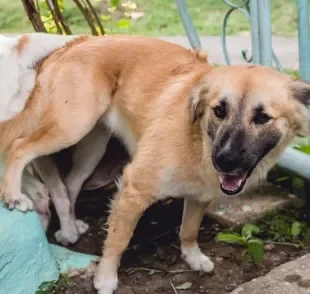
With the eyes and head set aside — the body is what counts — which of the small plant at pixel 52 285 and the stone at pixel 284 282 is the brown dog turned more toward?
the stone

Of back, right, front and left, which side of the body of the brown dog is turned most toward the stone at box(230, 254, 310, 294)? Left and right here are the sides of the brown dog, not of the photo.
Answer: front

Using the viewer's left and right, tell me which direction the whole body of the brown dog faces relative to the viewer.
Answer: facing the viewer and to the right of the viewer

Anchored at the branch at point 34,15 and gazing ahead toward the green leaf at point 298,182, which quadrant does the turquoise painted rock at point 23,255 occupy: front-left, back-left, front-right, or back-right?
front-right

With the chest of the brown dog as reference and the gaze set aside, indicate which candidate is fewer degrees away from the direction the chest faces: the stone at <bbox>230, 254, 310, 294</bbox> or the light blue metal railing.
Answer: the stone

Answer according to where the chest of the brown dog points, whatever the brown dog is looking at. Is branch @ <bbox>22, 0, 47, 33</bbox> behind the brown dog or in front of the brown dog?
behind

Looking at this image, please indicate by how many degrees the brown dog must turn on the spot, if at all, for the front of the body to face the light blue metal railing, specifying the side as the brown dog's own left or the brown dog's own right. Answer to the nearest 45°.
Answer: approximately 90° to the brown dog's own left
